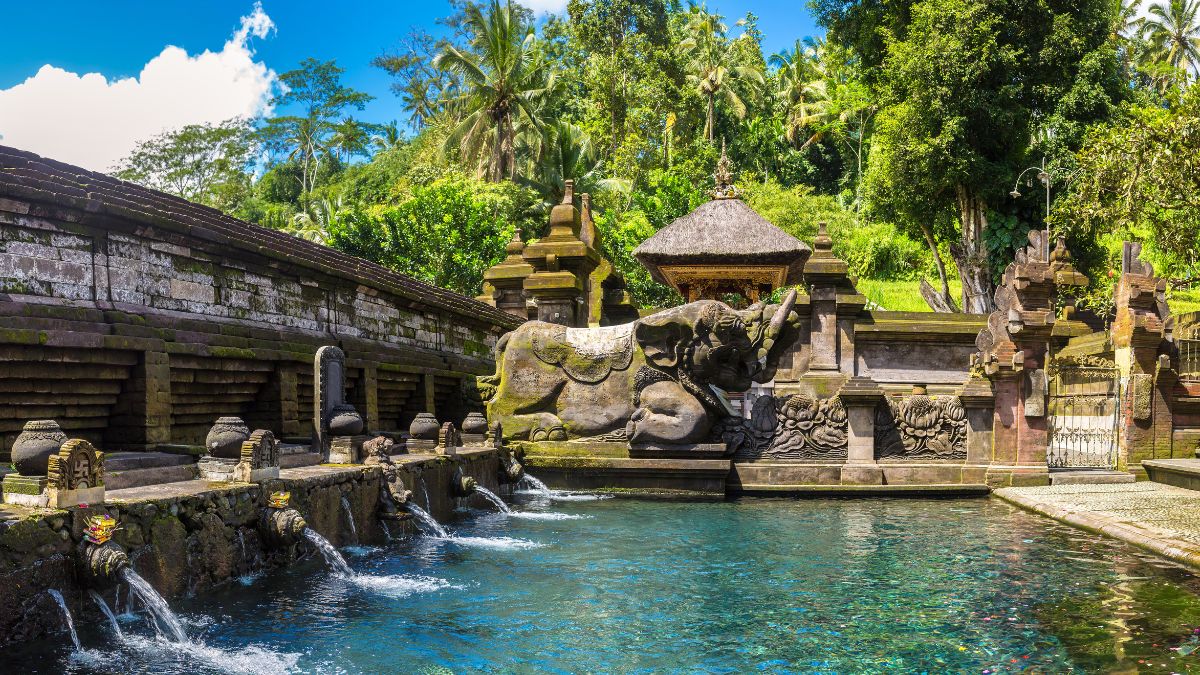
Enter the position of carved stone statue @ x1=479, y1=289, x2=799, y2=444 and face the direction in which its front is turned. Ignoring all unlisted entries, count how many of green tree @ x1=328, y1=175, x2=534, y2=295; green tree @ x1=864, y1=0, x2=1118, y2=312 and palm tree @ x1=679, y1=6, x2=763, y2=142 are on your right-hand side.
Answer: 0

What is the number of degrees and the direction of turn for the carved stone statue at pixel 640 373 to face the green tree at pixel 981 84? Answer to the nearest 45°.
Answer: approximately 45° to its left

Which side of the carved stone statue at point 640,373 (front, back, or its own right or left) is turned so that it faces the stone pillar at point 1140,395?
front

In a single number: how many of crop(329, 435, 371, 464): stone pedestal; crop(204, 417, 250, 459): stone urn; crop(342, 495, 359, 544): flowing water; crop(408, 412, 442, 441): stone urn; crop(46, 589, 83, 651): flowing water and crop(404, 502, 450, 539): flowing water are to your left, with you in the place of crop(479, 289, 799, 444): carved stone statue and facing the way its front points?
0

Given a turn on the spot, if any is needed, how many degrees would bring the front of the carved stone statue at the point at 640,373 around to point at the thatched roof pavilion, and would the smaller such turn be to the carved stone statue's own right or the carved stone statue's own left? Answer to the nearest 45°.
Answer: approximately 90° to the carved stone statue's own left

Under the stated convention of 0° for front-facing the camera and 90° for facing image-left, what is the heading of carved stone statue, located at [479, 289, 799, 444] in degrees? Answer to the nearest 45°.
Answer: approximately 270°

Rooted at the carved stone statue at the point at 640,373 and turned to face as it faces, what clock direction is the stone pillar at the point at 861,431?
The stone pillar is roughly at 12 o'clock from the carved stone statue.

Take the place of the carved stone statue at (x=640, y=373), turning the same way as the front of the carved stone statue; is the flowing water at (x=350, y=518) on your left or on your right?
on your right

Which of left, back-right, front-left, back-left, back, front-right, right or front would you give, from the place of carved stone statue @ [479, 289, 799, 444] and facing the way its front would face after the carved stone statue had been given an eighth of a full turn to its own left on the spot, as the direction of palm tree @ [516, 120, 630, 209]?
front-left

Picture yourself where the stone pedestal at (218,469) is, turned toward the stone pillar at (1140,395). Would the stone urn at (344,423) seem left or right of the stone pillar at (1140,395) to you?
left

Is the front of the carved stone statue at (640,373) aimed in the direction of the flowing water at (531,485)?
no

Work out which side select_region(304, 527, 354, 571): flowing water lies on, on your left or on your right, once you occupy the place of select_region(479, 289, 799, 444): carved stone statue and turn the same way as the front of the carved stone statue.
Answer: on your right
